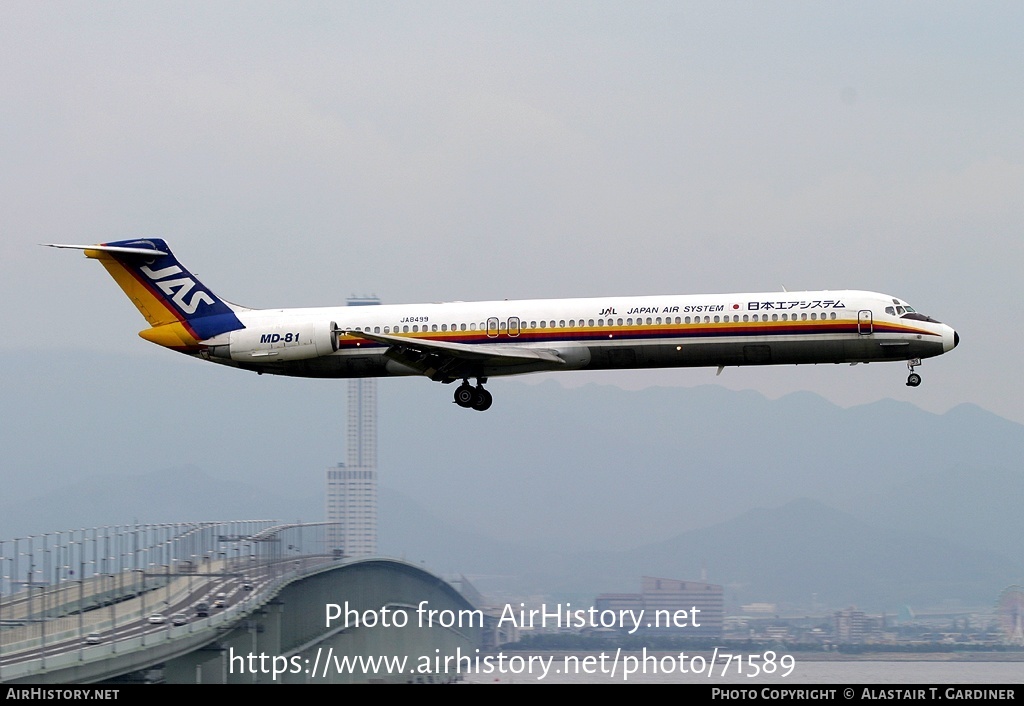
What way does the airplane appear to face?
to the viewer's right
